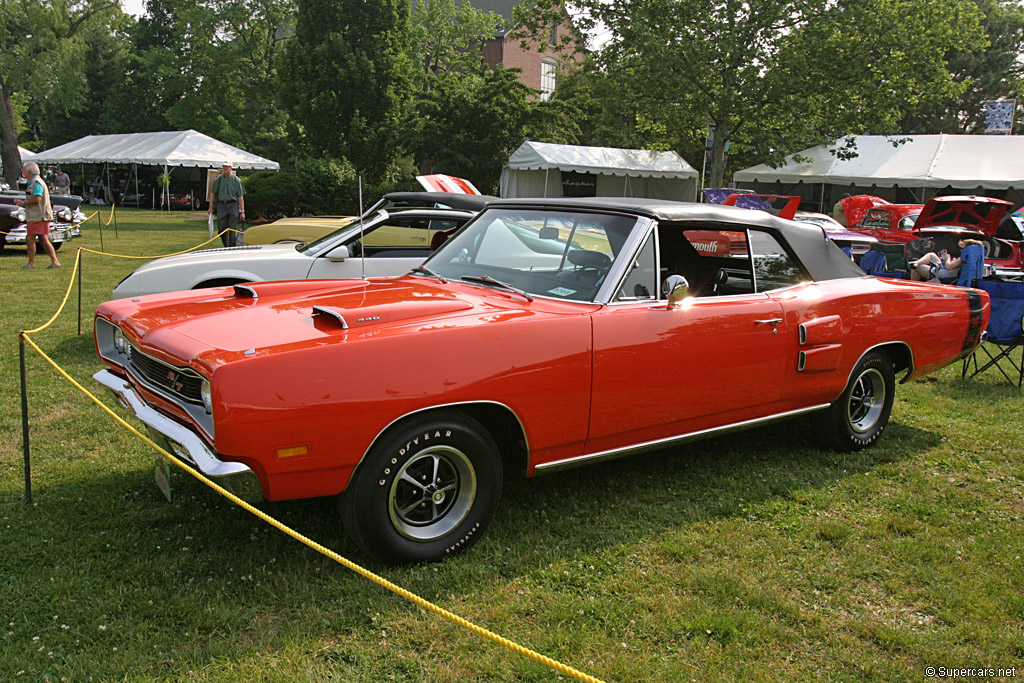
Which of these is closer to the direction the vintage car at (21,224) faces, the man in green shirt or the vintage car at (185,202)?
the man in green shirt

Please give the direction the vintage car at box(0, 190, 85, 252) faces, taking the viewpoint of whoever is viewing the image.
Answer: facing the viewer and to the right of the viewer

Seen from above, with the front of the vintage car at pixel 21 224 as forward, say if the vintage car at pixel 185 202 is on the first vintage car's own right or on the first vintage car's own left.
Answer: on the first vintage car's own left

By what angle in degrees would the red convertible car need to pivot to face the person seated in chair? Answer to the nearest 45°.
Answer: approximately 180°

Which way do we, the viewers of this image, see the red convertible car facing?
facing the viewer and to the left of the viewer

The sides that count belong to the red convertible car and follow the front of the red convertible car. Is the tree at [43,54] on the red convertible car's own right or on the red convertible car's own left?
on the red convertible car's own right

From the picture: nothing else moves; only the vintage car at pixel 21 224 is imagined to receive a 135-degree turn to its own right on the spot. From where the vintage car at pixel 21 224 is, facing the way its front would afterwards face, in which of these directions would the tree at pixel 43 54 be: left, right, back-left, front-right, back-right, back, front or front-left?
right
